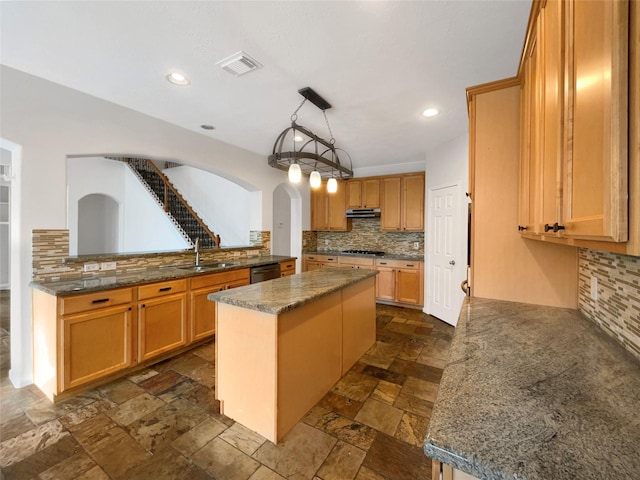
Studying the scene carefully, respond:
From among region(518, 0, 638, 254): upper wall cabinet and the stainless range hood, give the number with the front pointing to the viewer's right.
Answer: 0

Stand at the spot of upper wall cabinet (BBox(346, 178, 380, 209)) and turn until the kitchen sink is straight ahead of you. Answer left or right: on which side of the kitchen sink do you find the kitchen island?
left

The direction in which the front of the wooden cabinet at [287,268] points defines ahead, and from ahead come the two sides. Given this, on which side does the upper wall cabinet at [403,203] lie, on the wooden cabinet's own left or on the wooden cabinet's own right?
on the wooden cabinet's own left

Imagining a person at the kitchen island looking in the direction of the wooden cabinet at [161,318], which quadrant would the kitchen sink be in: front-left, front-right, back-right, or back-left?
front-right

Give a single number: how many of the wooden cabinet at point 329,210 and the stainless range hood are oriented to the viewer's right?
0

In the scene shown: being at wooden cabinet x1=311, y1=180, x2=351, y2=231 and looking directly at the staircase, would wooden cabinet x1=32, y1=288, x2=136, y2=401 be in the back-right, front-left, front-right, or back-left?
front-left

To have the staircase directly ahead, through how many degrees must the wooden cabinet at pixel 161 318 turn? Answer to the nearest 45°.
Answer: approximately 135° to its left

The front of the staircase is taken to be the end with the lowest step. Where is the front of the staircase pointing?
to the viewer's right

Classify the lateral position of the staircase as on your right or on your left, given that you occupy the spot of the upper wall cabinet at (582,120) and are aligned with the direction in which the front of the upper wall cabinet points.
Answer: on your right

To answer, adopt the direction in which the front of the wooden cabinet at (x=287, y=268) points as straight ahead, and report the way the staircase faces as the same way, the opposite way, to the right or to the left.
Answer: to the left

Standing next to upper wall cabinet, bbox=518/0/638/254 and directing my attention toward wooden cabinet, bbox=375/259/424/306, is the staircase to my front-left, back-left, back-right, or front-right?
front-left

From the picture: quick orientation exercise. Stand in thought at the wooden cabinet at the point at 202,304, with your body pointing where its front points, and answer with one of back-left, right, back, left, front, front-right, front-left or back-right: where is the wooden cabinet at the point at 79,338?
right

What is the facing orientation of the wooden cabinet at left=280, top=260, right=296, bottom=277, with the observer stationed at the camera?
facing the viewer and to the right of the viewer

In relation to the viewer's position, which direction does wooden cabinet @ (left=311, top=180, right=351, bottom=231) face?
facing the viewer
